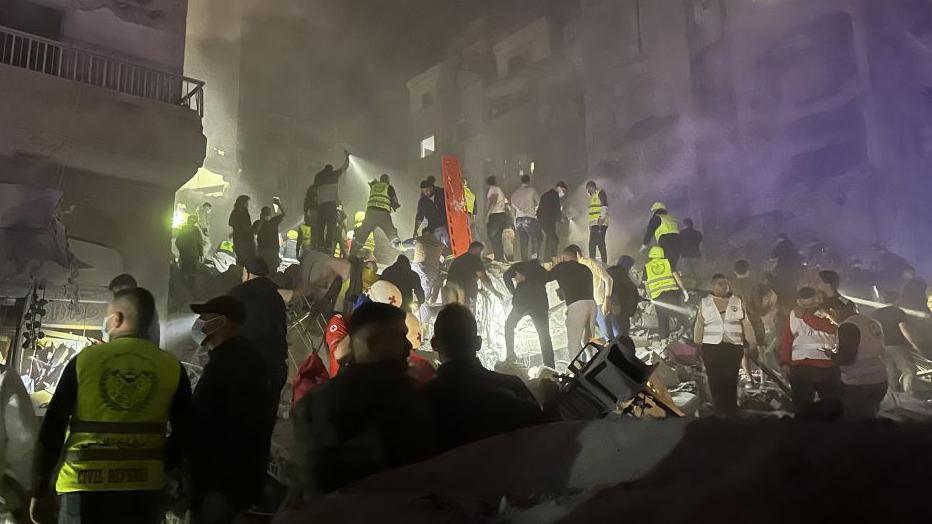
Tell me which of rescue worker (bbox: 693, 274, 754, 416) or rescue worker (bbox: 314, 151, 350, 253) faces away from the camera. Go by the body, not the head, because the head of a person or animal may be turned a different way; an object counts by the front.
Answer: rescue worker (bbox: 314, 151, 350, 253)

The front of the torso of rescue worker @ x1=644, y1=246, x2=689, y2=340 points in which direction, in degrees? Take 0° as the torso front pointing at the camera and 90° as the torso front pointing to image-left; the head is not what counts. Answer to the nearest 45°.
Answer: approximately 180°

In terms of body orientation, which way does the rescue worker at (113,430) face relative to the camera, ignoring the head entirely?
away from the camera

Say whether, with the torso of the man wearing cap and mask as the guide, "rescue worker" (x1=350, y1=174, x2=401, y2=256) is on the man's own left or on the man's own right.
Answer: on the man's own right

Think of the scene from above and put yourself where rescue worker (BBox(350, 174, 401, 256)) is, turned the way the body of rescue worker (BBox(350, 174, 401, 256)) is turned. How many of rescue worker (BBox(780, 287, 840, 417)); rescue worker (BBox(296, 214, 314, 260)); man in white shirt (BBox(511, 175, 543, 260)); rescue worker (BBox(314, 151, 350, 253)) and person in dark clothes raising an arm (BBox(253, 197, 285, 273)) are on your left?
3

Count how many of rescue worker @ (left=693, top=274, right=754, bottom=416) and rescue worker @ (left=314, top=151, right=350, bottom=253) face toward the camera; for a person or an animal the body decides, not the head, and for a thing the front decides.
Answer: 1

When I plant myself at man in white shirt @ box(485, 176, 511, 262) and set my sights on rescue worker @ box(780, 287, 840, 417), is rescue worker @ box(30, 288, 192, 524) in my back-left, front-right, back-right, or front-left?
front-right

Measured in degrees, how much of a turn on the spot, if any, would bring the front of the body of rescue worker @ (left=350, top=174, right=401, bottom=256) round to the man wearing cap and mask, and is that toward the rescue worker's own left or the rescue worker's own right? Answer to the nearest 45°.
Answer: approximately 180°

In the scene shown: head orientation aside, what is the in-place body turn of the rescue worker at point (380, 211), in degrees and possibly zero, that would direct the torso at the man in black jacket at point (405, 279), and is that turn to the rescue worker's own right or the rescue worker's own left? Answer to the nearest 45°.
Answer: approximately 180°

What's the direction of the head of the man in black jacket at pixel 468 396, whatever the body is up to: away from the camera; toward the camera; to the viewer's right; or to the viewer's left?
away from the camera

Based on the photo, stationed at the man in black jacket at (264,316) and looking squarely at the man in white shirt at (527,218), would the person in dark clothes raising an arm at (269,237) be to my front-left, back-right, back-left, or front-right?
front-left

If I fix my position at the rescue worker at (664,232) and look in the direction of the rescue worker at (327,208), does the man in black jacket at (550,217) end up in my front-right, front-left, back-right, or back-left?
front-right
